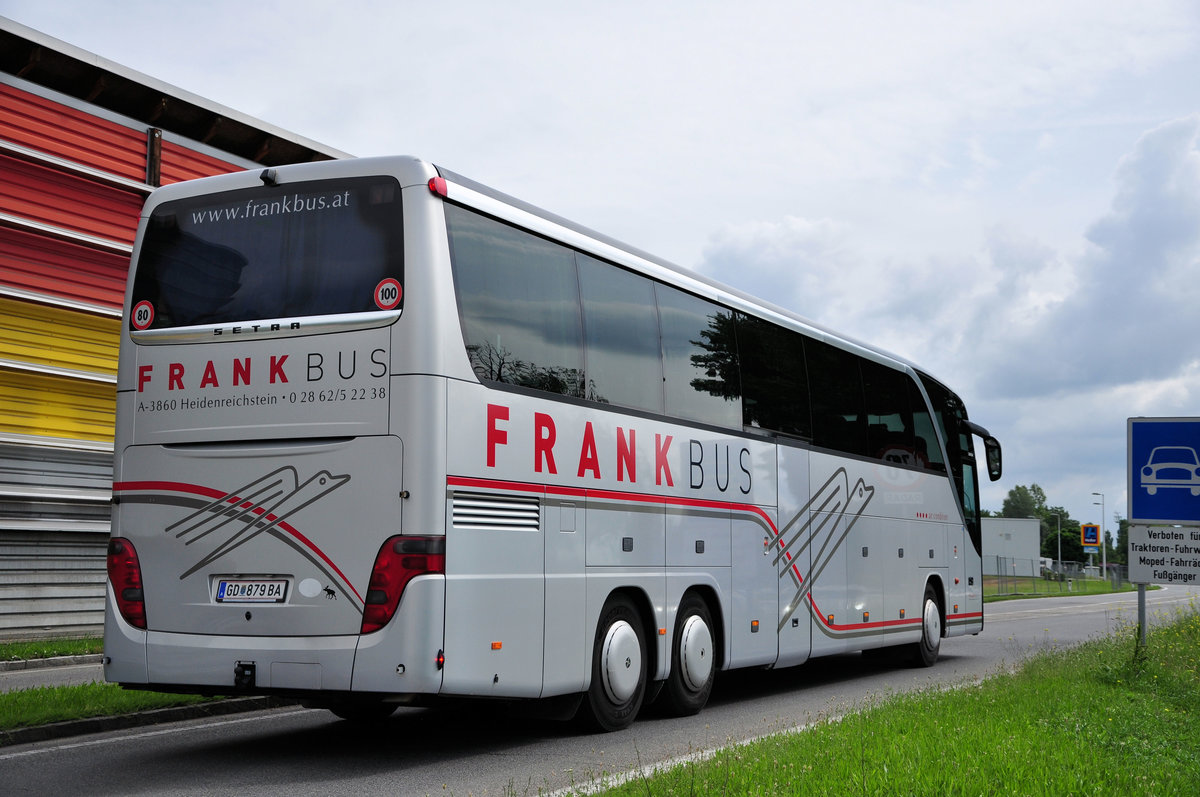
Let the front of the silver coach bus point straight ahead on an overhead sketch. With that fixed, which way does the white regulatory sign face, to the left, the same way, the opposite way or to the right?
the opposite way

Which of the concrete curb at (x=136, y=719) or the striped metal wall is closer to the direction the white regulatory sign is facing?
the concrete curb

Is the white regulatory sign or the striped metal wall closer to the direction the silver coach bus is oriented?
the white regulatory sign

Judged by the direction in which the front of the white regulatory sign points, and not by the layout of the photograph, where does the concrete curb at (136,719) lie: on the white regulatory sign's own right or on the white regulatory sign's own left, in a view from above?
on the white regulatory sign's own right

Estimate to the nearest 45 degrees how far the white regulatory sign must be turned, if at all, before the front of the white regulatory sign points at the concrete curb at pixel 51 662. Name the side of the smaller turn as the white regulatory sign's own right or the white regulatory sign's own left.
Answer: approximately 90° to the white regulatory sign's own right

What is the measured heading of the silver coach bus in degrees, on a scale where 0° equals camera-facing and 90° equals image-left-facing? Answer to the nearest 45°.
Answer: approximately 225°

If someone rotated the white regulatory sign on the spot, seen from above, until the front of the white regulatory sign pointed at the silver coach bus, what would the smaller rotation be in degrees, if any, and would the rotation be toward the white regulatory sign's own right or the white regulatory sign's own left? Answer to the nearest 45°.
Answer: approximately 45° to the white regulatory sign's own right

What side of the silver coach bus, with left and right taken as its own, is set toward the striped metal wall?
left

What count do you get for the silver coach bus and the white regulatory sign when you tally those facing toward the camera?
1

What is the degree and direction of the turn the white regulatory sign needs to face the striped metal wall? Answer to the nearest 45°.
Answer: approximately 90° to its right
